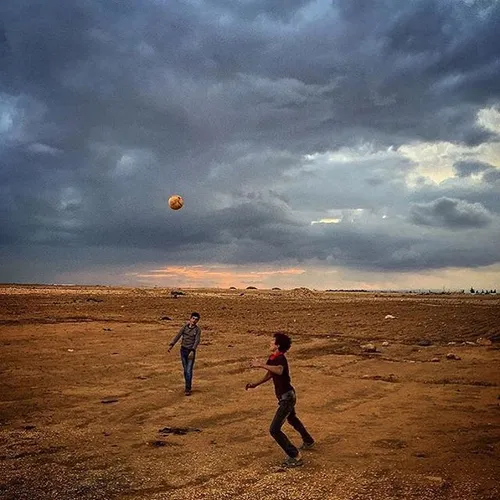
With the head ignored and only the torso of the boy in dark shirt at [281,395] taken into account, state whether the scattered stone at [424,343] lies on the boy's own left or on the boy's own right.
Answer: on the boy's own right

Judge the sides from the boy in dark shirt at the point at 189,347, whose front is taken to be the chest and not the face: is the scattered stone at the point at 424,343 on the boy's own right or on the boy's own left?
on the boy's own left

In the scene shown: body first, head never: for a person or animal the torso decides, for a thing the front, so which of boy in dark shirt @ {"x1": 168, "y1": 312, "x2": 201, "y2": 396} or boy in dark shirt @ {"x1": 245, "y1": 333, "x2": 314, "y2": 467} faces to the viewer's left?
boy in dark shirt @ {"x1": 245, "y1": 333, "x2": 314, "y2": 467}

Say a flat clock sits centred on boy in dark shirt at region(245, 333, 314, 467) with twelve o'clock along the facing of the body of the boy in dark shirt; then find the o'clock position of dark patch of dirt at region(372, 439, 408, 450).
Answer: The dark patch of dirt is roughly at 5 o'clock from the boy in dark shirt.

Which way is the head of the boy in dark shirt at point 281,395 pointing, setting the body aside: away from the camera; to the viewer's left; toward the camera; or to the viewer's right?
to the viewer's left

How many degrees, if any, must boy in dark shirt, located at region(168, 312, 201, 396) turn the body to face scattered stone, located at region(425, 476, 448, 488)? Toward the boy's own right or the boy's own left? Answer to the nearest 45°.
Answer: approximately 45° to the boy's own left

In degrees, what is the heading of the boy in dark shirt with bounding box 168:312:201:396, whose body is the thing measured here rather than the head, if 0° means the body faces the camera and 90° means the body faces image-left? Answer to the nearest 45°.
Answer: approximately 0°

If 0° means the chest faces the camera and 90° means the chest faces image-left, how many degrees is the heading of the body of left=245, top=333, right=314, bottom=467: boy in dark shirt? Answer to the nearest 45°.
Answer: approximately 90°

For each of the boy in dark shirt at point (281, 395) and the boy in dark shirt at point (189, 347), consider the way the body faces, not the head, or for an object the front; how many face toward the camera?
1

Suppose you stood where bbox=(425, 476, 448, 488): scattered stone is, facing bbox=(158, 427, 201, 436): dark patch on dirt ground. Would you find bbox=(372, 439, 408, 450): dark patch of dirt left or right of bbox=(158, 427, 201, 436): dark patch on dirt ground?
right
